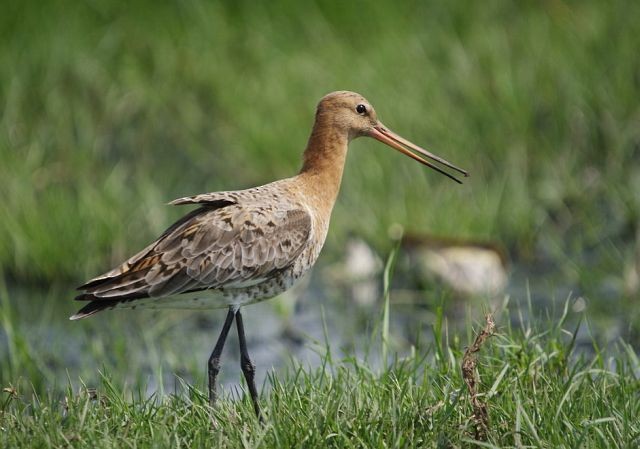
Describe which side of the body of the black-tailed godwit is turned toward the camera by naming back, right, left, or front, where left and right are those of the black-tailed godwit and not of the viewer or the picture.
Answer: right
